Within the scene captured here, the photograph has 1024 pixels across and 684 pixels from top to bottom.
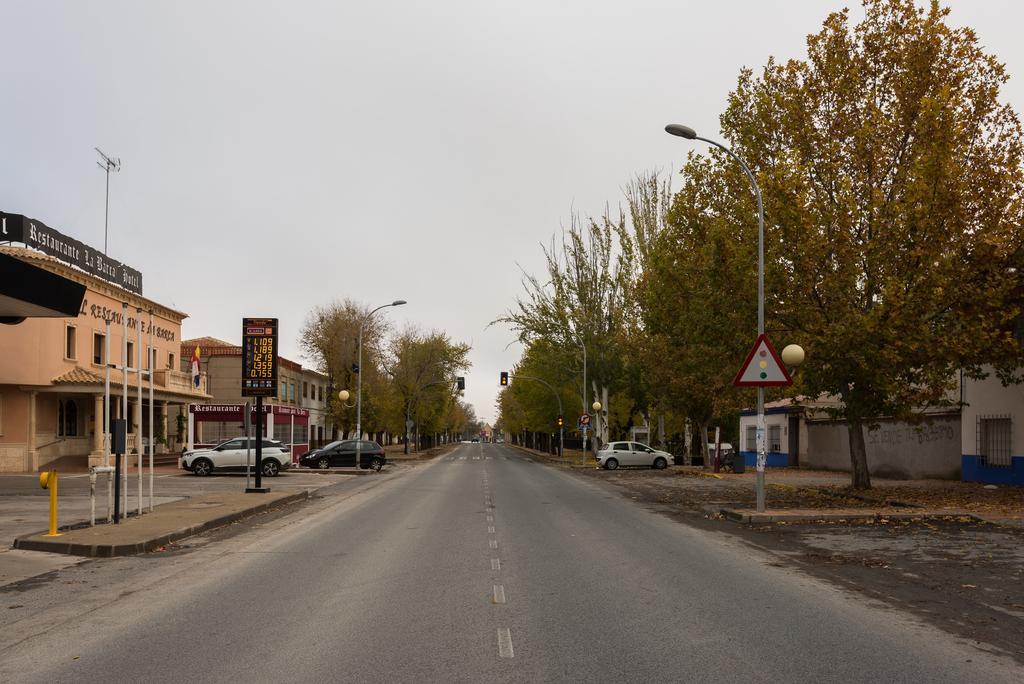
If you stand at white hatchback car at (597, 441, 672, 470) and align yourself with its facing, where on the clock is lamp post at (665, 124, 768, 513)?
The lamp post is roughly at 3 o'clock from the white hatchback car.

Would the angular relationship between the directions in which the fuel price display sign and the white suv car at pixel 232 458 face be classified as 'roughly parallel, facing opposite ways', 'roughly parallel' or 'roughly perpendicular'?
roughly perpendicular

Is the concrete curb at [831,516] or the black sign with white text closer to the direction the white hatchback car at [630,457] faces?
the concrete curb

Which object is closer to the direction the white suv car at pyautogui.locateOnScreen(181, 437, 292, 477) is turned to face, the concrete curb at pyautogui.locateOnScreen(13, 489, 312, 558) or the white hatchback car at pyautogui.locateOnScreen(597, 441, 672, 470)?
the concrete curb

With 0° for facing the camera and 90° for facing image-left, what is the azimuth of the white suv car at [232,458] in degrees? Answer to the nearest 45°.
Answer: approximately 90°
